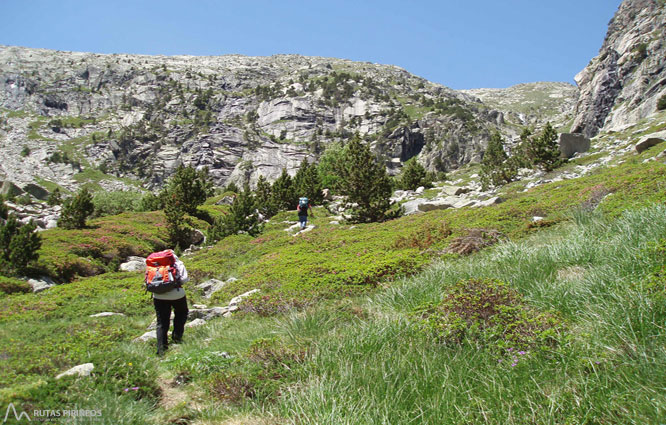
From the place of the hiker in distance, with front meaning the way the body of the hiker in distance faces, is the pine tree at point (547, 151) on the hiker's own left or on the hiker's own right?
on the hiker's own right

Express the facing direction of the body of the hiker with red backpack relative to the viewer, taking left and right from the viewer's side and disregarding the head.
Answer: facing away from the viewer and to the right of the viewer

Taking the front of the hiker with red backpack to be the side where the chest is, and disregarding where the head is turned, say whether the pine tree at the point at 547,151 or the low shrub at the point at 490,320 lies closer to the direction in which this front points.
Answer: the pine tree

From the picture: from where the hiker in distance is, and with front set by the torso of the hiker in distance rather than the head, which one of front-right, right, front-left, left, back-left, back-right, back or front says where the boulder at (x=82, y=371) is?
back

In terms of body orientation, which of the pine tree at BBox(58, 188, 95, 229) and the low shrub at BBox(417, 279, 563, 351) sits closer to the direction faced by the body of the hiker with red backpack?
the pine tree

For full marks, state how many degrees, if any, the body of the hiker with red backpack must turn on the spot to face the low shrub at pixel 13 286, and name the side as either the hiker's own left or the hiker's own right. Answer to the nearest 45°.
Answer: approximately 90° to the hiker's own left

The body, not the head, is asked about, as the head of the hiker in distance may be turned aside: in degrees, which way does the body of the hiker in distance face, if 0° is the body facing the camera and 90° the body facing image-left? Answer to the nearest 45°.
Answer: approximately 180°

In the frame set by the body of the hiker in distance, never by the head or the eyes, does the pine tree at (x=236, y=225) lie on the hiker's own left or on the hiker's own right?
on the hiker's own left

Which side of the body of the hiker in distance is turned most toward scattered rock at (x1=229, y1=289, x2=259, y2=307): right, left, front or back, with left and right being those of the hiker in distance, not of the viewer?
back

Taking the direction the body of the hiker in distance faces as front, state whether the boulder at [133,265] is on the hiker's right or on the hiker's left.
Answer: on the hiker's left

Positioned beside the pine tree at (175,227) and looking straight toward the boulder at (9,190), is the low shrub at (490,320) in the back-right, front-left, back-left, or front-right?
back-left

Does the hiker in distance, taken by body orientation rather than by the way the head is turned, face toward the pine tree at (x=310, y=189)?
yes
